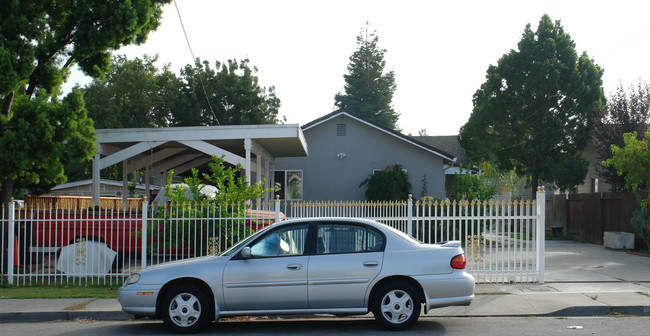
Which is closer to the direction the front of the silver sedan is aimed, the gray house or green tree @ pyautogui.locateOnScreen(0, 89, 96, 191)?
the green tree

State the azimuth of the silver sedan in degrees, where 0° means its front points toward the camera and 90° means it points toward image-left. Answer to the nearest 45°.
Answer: approximately 90°

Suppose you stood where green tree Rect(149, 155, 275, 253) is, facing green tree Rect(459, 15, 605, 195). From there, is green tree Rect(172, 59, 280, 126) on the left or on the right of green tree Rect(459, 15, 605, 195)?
left

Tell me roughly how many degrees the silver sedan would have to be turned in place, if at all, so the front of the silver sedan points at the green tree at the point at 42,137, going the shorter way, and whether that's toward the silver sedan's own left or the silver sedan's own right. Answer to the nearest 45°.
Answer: approximately 45° to the silver sedan's own right

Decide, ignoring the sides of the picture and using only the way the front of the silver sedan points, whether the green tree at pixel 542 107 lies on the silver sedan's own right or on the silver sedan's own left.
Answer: on the silver sedan's own right

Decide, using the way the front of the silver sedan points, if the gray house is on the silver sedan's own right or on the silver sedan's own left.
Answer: on the silver sedan's own right

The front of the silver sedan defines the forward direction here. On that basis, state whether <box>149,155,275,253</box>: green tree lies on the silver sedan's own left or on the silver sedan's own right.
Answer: on the silver sedan's own right

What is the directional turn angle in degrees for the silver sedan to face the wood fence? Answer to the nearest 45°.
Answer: approximately 135° to its right

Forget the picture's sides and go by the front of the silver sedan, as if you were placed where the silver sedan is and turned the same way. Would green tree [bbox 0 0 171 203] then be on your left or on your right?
on your right

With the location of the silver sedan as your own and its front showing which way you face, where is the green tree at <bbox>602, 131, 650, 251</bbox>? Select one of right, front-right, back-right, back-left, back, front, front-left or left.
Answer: back-right
